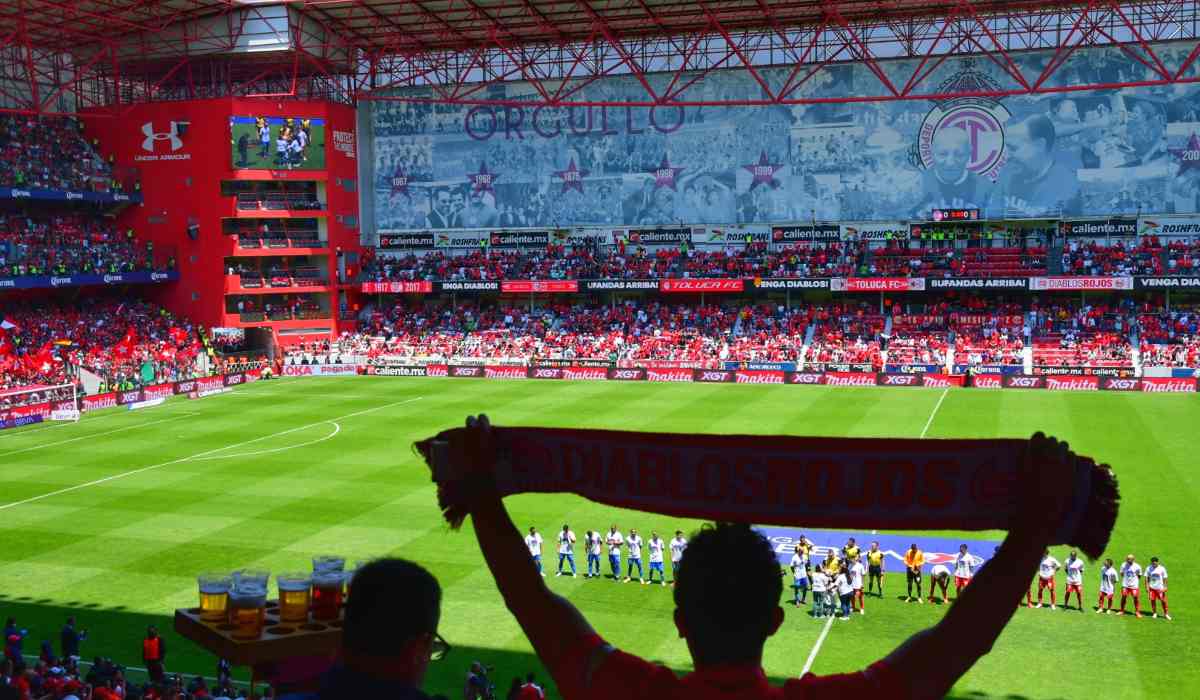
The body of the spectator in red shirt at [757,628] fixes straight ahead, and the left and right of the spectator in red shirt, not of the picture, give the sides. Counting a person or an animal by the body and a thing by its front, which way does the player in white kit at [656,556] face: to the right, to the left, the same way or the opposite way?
the opposite way

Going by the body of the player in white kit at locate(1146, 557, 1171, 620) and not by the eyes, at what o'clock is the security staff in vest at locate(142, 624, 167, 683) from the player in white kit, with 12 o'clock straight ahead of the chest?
The security staff in vest is roughly at 2 o'clock from the player in white kit.

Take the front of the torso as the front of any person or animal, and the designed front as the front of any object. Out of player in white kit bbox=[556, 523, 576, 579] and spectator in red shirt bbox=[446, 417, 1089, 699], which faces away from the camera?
the spectator in red shirt

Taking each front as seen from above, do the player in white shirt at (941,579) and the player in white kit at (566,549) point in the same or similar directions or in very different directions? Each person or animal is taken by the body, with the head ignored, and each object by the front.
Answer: same or similar directions

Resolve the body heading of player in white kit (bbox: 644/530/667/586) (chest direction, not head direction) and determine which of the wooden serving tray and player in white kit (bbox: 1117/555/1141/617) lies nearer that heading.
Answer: the wooden serving tray

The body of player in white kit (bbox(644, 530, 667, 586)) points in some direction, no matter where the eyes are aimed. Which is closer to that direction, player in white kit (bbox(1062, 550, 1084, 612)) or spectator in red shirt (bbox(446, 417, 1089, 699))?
the spectator in red shirt

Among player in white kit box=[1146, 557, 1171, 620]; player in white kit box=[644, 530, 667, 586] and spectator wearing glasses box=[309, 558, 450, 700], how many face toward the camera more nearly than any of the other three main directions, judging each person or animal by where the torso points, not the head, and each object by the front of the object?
2

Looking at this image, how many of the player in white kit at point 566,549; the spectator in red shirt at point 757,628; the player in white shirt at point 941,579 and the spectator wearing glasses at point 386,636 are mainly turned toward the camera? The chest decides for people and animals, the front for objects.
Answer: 2

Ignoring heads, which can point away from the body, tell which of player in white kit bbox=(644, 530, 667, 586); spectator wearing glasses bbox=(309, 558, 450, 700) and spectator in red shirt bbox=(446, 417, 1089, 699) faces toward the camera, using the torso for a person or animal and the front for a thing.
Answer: the player in white kit

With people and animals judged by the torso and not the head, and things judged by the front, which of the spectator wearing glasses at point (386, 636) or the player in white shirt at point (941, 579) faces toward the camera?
the player in white shirt

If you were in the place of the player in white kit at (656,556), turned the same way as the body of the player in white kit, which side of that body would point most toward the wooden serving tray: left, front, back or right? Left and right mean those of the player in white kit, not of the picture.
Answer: front

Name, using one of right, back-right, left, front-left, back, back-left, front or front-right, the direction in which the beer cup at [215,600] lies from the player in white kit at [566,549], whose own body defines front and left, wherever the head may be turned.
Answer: front

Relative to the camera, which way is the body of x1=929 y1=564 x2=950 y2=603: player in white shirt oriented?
toward the camera

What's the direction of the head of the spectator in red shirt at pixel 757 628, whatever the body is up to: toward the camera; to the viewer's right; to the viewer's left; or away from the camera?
away from the camera

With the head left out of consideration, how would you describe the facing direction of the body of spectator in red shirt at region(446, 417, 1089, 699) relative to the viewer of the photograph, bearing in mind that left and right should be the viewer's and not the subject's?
facing away from the viewer

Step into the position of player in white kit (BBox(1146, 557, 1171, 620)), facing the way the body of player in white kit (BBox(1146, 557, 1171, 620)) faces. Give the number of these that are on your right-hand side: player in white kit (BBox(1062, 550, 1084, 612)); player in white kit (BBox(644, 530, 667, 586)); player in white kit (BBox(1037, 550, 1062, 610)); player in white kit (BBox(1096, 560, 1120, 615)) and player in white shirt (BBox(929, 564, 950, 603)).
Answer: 5

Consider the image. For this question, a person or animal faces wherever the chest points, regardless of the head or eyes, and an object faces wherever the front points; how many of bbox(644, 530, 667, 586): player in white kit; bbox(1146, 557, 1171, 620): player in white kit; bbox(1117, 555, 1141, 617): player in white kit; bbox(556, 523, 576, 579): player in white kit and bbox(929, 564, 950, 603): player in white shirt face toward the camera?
5

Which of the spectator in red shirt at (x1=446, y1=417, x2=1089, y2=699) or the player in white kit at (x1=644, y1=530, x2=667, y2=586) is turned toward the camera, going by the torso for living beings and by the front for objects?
the player in white kit

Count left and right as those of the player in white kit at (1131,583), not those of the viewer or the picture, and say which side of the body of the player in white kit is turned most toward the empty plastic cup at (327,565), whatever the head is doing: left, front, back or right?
front
